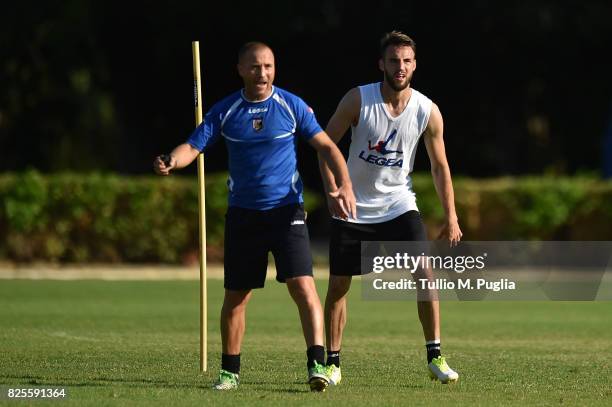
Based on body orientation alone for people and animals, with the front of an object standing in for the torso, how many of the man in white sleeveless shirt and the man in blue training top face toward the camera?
2

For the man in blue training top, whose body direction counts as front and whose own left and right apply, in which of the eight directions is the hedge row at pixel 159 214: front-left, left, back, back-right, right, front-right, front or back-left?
back

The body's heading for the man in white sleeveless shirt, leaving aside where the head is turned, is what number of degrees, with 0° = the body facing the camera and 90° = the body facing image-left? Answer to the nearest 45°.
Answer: approximately 0°

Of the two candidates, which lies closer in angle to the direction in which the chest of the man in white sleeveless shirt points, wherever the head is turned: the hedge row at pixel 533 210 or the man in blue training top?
the man in blue training top

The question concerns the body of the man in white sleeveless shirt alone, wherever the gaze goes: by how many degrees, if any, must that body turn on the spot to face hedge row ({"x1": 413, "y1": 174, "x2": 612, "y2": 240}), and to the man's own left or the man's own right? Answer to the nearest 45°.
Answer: approximately 180°

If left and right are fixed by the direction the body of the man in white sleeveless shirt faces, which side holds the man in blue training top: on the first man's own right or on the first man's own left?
on the first man's own right

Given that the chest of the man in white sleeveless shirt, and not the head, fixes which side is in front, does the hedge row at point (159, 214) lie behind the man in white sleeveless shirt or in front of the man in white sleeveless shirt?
behind

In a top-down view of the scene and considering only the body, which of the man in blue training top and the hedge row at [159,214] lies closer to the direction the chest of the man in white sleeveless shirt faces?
the man in blue training top

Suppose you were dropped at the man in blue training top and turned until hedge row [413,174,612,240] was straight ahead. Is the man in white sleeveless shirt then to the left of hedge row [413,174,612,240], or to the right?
right
